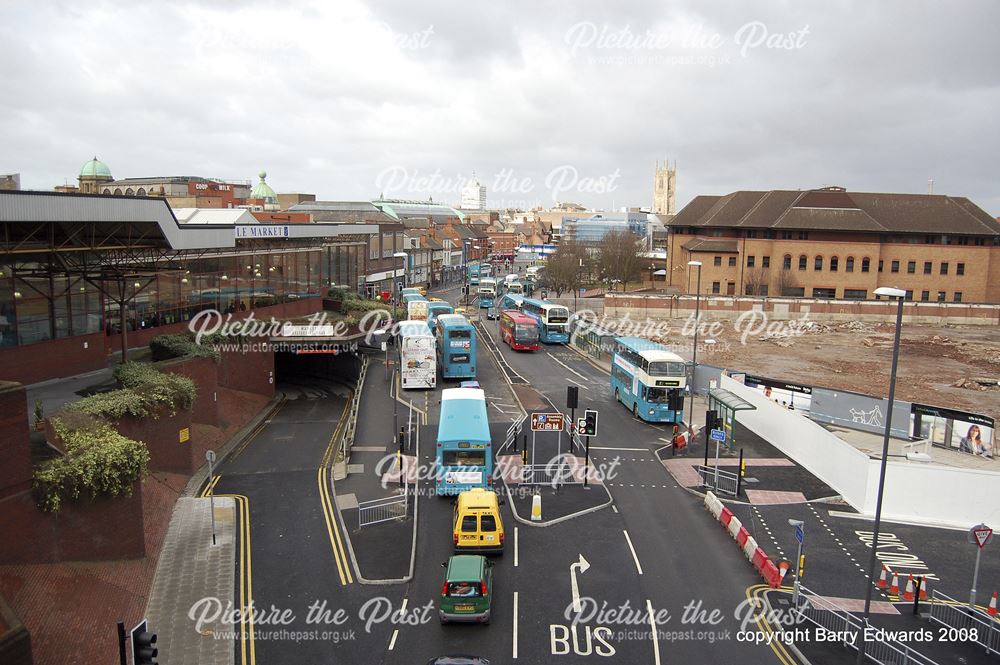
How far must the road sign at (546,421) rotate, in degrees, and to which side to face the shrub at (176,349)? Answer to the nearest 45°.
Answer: approximately 90° to its right

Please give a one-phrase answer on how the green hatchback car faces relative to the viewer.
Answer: facing away from the viewer

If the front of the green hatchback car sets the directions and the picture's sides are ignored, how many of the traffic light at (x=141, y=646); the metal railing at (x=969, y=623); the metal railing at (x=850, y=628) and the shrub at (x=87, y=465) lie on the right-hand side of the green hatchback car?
2

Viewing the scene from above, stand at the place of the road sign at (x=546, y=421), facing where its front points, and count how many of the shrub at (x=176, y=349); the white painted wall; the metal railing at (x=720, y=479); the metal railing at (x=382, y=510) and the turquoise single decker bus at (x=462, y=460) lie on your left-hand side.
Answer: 2

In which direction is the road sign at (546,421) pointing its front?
toward the camera

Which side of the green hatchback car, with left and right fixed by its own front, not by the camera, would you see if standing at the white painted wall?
right

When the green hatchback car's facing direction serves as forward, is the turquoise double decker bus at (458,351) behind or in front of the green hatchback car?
in front

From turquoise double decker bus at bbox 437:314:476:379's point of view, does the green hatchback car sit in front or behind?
behind

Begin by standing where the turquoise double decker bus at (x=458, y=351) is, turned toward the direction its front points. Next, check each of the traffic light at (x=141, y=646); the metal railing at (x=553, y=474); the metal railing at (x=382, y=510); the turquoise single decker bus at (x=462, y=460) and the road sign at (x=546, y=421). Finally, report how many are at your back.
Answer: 5

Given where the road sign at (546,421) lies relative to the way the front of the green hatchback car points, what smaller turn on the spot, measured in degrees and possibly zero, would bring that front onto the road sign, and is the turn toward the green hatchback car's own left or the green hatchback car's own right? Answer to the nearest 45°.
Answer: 0° — it already faces it

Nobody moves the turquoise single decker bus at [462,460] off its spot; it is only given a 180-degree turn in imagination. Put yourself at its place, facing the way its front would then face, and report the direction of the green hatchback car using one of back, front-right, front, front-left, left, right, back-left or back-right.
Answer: front

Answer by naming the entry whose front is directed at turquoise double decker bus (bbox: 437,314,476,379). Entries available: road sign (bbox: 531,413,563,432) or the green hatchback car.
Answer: the green hatchback car

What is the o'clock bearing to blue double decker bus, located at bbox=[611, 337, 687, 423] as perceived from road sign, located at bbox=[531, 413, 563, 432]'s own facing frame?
The blue double decker bus is roughly at 7 o'clock from the road sign.

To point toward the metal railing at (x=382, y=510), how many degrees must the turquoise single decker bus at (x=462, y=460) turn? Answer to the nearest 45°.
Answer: approximately 135° to its left
